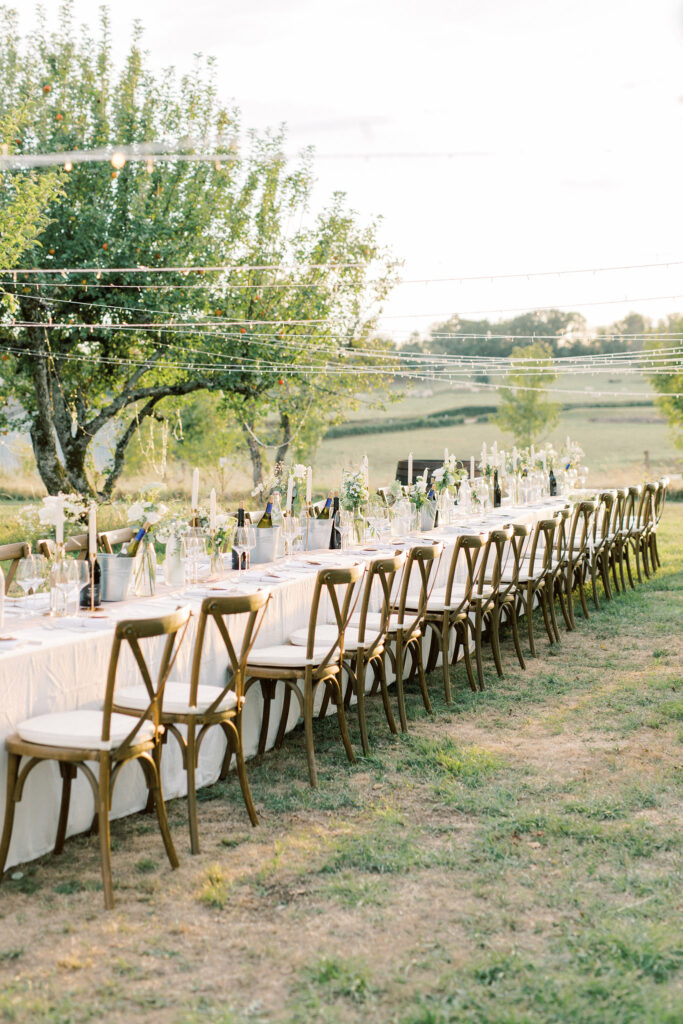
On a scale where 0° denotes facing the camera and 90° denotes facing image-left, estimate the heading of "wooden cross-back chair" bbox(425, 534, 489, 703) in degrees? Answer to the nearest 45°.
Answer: approximately 135°

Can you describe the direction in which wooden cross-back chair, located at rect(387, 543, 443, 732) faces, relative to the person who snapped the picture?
facing away from the viewer and to the left of the viewer

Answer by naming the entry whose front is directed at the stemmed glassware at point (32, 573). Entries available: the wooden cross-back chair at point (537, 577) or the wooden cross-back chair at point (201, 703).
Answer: the wooden cross-back chair at point (201, 703)

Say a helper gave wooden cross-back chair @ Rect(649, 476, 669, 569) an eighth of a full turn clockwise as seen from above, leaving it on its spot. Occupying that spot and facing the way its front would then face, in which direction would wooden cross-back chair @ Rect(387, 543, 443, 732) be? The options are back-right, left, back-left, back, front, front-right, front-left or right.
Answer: back-left

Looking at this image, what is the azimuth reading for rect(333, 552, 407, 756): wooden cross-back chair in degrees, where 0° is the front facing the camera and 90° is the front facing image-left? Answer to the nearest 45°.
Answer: approximately 135°

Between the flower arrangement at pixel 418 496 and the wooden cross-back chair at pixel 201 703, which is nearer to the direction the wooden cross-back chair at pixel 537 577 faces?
the flower arrangement

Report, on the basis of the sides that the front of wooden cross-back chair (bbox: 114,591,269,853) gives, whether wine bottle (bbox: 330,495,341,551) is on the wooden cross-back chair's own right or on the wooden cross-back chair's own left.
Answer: on the wooden cross-back chair's own right

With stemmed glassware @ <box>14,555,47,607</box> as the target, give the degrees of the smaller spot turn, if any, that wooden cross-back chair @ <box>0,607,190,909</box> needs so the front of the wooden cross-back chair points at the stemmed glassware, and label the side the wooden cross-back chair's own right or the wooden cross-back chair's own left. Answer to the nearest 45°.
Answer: approximately 45° to the wooden cross-back chair's own right

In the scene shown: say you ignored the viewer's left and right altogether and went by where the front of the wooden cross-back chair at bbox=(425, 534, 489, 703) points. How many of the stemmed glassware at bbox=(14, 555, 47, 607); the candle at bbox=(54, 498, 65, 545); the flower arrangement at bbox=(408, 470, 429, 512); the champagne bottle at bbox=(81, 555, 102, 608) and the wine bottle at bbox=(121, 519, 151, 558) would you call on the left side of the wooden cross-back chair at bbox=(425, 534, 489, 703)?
4

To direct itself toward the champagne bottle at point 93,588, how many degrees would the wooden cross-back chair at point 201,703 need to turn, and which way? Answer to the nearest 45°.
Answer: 0° — it already faces it

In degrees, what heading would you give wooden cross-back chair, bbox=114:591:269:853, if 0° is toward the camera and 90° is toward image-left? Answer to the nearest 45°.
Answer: approximately 135°

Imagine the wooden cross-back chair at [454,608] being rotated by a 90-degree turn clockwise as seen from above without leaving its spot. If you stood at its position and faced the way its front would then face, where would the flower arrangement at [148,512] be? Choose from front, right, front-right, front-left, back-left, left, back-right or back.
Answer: back

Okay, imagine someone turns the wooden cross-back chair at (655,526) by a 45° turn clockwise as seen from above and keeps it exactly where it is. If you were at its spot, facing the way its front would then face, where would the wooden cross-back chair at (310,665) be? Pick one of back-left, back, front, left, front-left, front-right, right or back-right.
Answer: back-left

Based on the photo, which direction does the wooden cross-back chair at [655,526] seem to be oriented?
to the viewer's left

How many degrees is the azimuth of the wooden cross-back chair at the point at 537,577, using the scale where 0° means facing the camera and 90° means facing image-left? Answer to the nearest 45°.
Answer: approximately 135°
